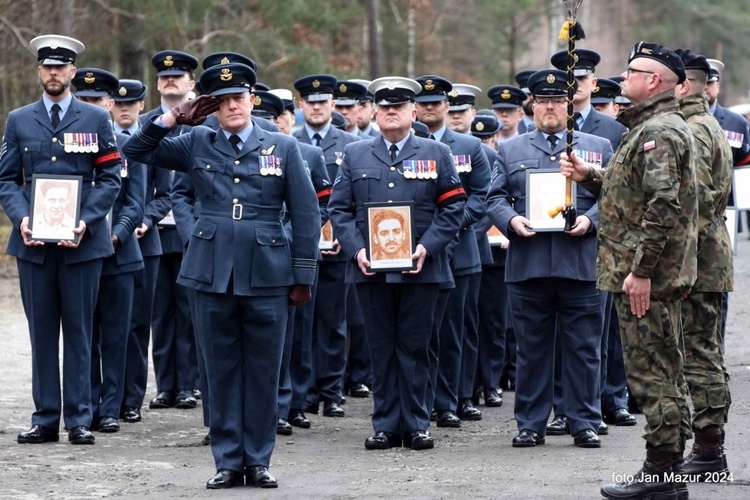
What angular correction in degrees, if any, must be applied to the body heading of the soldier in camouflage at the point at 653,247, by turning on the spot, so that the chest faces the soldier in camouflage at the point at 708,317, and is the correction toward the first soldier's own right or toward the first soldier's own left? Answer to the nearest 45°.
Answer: approximately 135° to the first soldier's own right

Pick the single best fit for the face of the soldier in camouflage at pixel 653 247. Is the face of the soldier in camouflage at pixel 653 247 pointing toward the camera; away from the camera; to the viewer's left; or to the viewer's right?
to the viewer's left

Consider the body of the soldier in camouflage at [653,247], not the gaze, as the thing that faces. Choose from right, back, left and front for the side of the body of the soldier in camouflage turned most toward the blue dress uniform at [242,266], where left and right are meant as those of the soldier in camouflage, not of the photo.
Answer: front

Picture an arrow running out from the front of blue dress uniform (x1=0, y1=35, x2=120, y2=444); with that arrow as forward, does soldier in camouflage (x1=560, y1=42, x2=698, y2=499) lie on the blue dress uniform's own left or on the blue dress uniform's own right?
on the blue dress uniform's own left

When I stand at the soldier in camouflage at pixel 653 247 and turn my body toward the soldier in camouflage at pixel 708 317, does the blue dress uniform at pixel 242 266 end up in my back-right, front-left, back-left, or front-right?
back-left

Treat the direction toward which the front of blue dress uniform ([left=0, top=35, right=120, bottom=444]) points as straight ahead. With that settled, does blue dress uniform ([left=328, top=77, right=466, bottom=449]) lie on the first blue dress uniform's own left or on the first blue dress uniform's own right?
on the first blue dress uniform's own left

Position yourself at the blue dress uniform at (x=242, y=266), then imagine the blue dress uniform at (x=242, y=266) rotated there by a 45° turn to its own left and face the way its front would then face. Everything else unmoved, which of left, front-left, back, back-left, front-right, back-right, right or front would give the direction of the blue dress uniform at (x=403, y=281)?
left

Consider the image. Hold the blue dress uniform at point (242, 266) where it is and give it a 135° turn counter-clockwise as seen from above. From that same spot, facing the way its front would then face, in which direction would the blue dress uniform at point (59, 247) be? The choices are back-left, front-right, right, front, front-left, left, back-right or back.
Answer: left

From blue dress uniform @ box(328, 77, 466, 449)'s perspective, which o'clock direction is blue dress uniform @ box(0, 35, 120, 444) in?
blue dress uniform @ box(0, 35, 120, 444) is roughly at 3 o'clock from blue dress uniform @ box(328, 77, 466, 449).

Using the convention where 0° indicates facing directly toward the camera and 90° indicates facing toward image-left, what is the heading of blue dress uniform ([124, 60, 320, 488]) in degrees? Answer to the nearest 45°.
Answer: approximately 0°

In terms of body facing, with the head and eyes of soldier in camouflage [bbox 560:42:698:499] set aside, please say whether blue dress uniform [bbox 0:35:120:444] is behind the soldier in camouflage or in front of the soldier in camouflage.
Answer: in front

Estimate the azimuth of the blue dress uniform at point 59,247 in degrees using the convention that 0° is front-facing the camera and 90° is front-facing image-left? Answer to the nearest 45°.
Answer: approximately 0°
